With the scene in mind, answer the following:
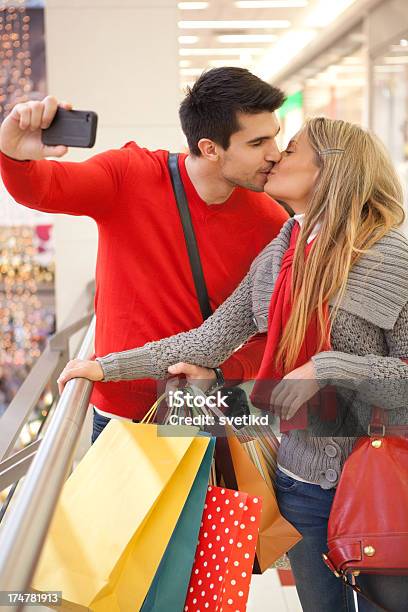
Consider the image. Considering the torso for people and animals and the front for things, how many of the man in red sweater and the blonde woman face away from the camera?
0

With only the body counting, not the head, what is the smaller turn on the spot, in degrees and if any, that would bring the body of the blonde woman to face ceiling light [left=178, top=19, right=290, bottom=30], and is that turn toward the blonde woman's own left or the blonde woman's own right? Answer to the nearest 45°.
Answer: approximately 135° to the blonde woman's own right

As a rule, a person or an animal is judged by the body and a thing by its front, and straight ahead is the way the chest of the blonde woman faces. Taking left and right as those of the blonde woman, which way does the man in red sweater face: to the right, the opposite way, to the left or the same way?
to the left

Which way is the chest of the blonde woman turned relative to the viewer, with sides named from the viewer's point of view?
facing the viewer and to the left of the viewer

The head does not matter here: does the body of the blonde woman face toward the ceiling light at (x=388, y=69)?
no

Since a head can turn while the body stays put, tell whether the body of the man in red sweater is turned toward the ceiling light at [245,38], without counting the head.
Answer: no

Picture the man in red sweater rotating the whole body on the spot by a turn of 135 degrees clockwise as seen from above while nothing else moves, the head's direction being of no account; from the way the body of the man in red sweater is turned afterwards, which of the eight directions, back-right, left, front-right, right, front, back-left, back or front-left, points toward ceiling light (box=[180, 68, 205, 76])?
right

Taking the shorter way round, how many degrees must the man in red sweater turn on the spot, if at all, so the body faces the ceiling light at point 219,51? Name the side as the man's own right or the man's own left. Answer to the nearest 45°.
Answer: approximately 135° to the man's own left

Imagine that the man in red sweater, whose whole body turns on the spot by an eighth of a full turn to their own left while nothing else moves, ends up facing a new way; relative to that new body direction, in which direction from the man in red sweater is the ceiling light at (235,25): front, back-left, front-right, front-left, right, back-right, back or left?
left

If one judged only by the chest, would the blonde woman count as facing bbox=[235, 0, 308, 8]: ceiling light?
no

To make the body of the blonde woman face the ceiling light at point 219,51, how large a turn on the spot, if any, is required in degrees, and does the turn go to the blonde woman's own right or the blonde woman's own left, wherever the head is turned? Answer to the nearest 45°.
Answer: approximately 135° to the blonde woman's own right

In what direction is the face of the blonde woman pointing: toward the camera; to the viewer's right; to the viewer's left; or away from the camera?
to the viewer's left

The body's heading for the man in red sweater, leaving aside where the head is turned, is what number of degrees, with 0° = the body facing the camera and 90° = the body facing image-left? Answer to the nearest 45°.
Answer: approximately 315°

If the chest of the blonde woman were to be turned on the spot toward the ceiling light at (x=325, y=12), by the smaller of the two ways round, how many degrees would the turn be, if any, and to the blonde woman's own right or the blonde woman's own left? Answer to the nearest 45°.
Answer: approximately 135° to the blonde woman's own right

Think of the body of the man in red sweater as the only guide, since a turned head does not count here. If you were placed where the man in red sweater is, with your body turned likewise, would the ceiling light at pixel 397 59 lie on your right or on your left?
on your left
